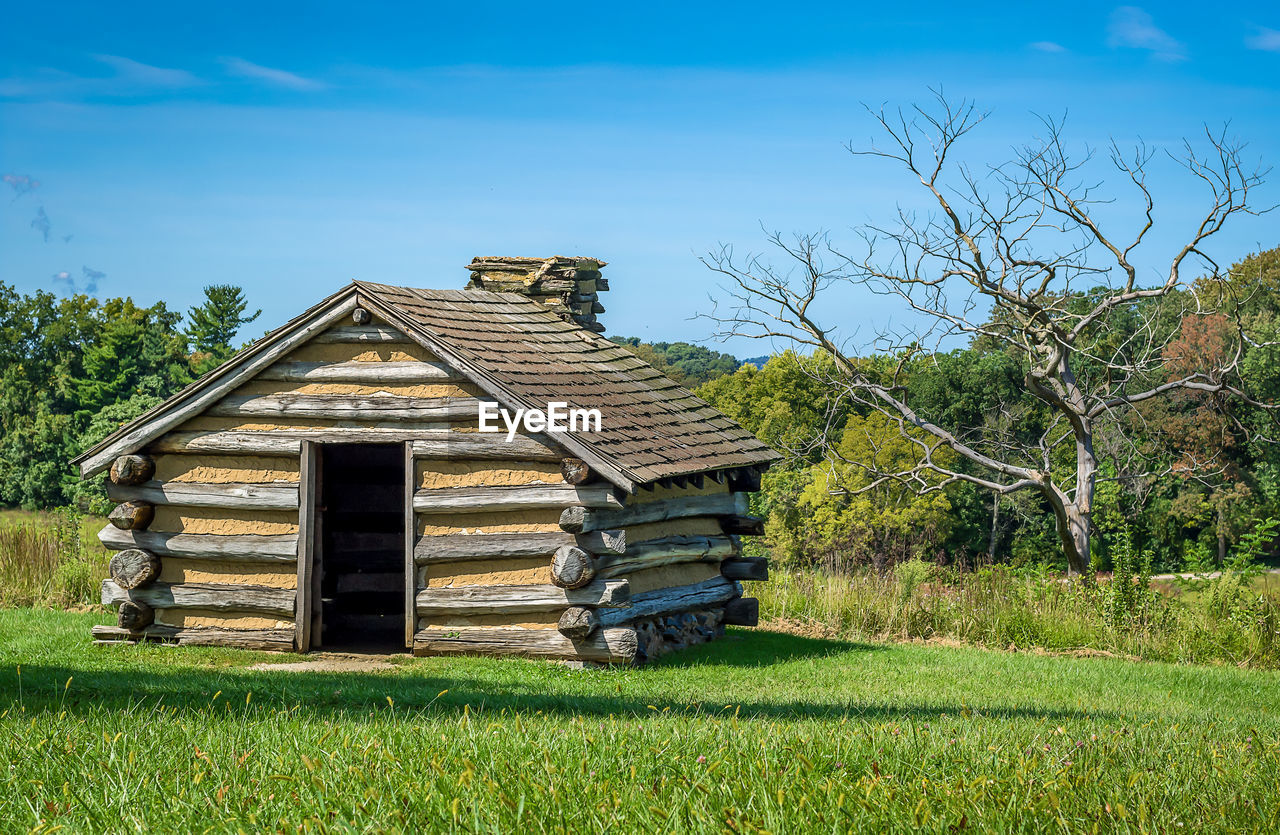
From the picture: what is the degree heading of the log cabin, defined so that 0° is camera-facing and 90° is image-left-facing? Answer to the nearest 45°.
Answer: approximately 0°
